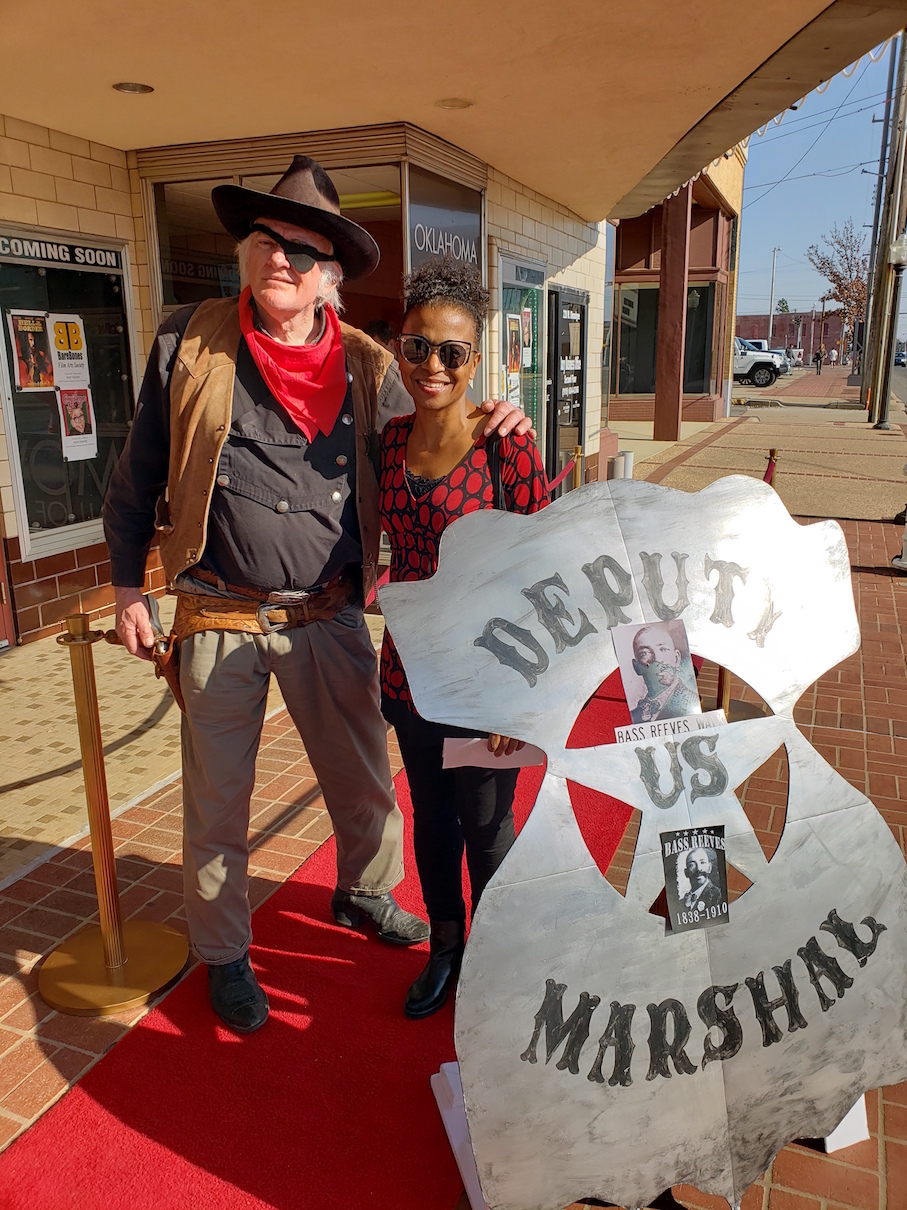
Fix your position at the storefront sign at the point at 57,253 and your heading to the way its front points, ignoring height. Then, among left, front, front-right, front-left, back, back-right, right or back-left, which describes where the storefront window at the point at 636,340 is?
left

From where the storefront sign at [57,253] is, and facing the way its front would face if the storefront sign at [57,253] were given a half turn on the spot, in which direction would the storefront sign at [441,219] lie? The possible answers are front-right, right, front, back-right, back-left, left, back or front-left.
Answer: back-right

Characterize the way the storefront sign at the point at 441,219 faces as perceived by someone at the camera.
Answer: facing the viewer and to the right of the viewer

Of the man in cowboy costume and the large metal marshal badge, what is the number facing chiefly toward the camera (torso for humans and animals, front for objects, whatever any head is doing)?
2

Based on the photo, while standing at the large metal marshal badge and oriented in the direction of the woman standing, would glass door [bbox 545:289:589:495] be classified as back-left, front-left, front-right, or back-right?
front-right

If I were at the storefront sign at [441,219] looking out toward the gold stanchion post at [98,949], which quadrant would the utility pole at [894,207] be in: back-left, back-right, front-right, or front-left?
back-left

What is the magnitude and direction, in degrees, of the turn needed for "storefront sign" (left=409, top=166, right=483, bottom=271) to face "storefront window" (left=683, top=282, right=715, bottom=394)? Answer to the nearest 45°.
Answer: approximately 135° to its left

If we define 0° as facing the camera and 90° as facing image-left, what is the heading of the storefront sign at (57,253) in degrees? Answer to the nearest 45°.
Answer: approximately 315°

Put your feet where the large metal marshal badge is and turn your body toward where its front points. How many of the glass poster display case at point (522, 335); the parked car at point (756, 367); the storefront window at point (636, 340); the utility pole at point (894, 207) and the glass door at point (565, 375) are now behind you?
5

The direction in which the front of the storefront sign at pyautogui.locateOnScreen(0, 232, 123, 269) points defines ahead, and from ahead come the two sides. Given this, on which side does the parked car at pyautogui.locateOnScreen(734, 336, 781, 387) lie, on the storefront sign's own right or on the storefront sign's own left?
on the storefront sign's own left

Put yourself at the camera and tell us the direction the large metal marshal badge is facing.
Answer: facing the viewer

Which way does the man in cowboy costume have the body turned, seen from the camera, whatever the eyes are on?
toward the camera

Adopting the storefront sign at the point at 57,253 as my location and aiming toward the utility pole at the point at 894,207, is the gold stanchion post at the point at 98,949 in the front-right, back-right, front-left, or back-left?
back-right

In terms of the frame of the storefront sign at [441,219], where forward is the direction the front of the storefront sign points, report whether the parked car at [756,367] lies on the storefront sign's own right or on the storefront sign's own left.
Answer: on the storefront sign's own left

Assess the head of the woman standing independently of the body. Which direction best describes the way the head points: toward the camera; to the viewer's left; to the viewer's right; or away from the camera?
toward the camera

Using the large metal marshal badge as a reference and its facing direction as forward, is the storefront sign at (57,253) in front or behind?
behind

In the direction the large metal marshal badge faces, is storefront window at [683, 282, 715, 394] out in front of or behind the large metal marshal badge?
behind

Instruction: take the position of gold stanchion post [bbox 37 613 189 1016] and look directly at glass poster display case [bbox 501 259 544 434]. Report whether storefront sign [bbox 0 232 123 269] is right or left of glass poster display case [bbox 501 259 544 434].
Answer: left

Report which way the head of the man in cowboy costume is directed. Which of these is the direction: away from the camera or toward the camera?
toward the camera
